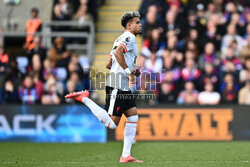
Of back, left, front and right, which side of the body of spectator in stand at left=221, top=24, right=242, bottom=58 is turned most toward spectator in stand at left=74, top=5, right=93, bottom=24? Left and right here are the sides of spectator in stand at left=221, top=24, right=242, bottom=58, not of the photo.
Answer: right

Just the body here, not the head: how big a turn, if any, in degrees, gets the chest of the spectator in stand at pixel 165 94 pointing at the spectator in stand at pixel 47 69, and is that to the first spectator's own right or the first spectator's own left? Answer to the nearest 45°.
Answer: approximately 90° to the first spectator's own right

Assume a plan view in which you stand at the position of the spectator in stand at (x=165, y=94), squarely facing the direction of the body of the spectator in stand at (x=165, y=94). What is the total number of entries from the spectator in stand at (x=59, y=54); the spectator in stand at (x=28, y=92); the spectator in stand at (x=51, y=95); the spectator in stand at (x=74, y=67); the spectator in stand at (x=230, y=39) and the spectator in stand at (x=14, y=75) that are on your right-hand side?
5

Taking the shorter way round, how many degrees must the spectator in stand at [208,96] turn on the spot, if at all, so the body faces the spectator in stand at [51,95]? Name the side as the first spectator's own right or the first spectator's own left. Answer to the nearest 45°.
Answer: approximately 90° to the first spectator's own right

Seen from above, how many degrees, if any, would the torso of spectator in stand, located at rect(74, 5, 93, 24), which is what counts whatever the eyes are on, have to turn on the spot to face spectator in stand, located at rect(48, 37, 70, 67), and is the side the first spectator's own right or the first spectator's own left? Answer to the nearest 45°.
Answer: approximately 45° to the first spectator's own right

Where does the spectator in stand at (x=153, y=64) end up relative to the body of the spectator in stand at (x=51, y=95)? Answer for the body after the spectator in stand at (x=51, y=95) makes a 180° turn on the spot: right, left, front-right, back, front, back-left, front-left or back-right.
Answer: right

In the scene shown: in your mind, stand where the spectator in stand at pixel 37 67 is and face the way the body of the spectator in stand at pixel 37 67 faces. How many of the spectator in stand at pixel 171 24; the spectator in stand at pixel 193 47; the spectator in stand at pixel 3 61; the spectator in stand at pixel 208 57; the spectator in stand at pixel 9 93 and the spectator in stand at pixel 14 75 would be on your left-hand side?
3

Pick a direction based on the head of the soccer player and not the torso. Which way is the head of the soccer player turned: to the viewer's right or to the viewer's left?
to the viewer's right

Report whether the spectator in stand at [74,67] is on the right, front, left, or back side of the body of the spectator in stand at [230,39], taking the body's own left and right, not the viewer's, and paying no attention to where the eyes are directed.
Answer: right

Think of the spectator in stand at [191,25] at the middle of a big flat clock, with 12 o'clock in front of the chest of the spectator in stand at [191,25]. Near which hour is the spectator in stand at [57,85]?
the spectator in stand at [57,85] is roughly at 2 o'clock from the spectator in stand at [191,25].
